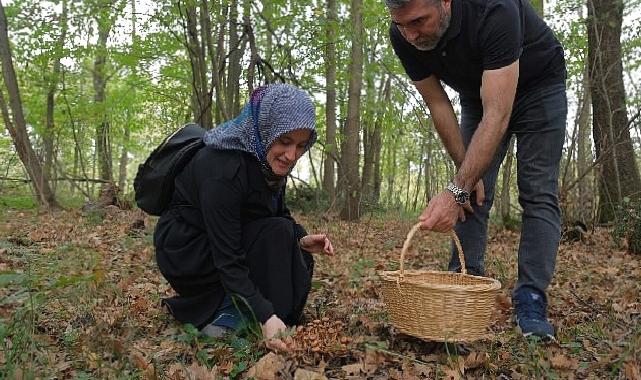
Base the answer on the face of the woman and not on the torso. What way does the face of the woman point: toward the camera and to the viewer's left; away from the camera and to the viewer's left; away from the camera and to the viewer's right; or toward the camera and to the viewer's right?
toward the camera and to the viewer's right

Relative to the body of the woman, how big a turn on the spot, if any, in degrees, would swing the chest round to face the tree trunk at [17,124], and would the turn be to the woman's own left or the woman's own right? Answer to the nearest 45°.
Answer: approximately 180°

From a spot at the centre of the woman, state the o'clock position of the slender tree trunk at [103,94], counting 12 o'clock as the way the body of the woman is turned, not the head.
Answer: The slender tree trunk is roughly at 7 o'clock from the woman.

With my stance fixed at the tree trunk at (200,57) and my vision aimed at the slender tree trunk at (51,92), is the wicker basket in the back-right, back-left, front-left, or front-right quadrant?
back-left

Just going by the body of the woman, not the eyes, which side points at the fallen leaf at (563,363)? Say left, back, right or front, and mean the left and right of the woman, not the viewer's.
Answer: front

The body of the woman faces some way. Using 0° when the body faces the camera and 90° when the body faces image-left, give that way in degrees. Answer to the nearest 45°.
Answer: approximately 315°

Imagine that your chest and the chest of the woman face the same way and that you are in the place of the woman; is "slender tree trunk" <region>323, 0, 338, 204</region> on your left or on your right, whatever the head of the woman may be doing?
on your left

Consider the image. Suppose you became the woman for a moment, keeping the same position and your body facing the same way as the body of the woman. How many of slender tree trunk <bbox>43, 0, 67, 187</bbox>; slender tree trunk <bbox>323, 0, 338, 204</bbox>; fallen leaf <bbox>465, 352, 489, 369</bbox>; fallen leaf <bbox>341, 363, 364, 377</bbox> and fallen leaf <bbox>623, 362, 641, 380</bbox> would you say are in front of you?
3

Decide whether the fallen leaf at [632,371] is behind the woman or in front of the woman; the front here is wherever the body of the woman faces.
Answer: in front

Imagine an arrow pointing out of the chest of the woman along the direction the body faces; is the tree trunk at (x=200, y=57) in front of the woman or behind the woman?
behind

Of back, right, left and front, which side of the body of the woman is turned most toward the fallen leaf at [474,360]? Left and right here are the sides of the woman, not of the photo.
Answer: front
